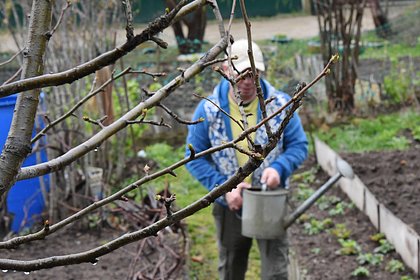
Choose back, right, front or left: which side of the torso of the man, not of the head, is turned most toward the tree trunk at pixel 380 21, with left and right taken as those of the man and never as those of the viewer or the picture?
back

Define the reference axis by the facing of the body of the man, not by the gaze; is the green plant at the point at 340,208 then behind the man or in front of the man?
behind

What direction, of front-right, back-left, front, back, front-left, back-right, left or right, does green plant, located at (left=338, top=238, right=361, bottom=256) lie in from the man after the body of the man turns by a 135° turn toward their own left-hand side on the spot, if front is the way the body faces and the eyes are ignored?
front

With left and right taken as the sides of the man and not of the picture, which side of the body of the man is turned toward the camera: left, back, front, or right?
front

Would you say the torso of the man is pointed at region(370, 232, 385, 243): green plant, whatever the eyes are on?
no

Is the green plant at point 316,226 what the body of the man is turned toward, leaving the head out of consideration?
no

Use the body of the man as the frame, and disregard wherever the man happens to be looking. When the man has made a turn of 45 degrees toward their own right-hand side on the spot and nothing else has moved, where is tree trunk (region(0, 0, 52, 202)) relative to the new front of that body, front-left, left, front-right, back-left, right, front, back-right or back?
front-left

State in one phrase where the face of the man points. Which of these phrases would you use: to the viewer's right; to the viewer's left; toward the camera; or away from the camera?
toward the camera
